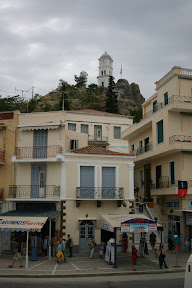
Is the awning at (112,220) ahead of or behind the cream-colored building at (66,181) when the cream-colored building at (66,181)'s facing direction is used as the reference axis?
ahead

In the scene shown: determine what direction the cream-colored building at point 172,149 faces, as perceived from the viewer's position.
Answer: facing the viewer and to the left of the viewer

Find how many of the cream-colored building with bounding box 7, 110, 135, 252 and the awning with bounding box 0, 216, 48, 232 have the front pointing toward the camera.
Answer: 2

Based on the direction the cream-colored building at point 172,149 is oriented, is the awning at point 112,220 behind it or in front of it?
in front

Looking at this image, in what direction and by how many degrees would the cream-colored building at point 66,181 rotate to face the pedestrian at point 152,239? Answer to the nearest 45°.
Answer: approximately 90° to its left

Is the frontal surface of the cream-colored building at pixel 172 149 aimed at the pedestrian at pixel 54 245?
yes

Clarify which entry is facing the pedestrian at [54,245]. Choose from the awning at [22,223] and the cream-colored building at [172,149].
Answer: the cream-colored building

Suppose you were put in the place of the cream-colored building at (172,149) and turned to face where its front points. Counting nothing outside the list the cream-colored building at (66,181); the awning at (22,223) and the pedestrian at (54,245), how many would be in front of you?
3

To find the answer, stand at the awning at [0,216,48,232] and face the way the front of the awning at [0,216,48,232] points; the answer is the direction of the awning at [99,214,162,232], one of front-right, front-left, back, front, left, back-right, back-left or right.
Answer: left

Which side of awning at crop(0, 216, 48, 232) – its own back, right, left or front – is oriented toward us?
front

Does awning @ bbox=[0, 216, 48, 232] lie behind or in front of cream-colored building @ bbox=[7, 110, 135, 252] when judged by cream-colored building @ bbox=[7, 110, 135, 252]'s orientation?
in front

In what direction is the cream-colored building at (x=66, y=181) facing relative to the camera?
toward the camera
